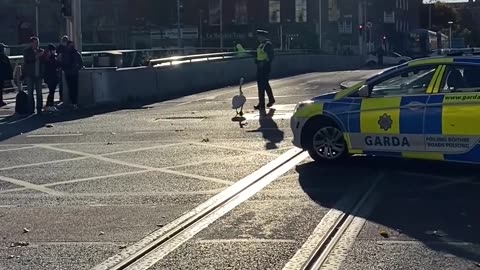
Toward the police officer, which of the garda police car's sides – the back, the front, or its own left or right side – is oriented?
right

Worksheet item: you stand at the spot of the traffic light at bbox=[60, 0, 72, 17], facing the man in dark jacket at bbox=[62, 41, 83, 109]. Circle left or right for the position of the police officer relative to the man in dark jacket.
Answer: left

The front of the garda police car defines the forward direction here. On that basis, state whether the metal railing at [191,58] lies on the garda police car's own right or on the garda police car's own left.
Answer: on the garda police car's own right

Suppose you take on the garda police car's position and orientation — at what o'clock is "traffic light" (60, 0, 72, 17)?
The traffic light is roughly at 2 o'clock from the garda police car.

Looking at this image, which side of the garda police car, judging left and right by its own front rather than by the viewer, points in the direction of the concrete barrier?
right

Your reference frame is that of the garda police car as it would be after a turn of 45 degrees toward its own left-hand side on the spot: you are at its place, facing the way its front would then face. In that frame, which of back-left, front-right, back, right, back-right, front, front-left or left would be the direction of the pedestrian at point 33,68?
right

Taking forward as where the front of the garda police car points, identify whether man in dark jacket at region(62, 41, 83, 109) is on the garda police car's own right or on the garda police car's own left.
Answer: on the garda police car's own right

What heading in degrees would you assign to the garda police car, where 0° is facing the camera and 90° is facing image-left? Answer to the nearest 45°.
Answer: approximately 90°

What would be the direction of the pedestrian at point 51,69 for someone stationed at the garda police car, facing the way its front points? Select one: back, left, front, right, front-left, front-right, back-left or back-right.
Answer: front-right
